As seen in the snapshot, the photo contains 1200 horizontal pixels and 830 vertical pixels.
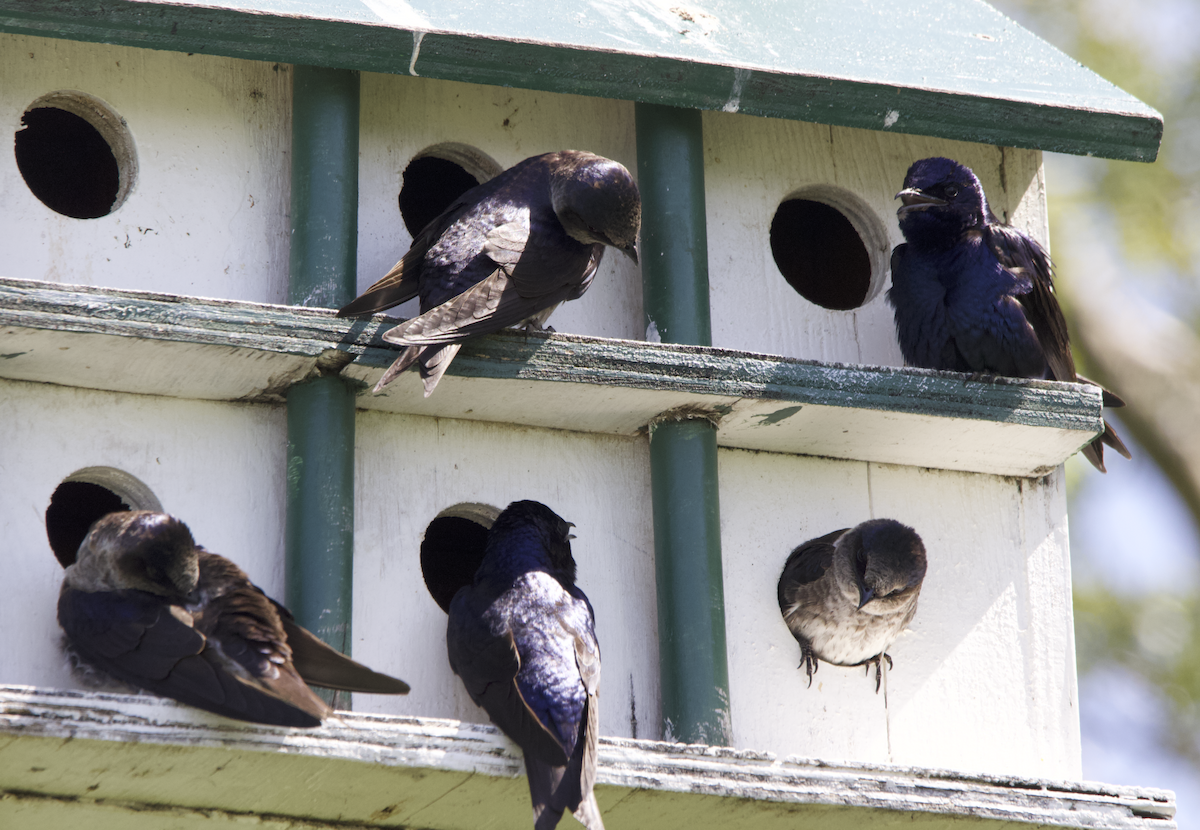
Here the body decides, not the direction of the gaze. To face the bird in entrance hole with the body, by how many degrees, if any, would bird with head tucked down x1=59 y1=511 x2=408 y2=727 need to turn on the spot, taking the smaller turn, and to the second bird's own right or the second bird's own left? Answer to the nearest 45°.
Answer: approximately 180°

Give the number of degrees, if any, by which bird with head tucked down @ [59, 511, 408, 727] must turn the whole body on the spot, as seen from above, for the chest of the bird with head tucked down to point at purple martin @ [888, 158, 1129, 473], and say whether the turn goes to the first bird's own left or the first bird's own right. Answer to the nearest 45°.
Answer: approximately 180°

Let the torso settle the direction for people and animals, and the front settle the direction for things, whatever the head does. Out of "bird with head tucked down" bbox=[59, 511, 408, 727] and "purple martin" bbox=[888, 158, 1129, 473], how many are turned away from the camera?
0

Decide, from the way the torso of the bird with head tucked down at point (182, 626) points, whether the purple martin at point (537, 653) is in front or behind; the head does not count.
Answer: behind

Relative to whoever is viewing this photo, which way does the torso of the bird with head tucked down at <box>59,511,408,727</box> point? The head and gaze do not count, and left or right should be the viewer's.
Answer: facing to the left of the viewer

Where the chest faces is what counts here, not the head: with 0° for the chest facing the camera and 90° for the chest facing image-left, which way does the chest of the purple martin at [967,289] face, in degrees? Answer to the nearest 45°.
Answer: approximately 45°
